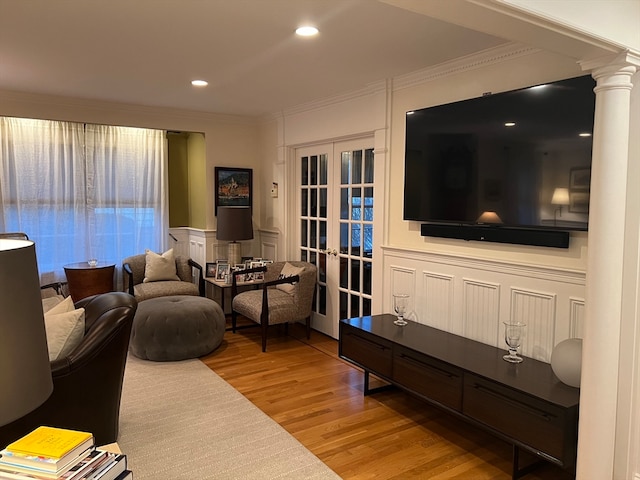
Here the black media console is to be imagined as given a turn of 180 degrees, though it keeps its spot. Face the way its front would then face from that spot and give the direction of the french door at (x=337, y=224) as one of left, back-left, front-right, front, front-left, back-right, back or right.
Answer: left

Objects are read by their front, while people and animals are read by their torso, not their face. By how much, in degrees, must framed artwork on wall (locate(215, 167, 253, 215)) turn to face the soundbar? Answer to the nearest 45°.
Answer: approximately 45° to its left

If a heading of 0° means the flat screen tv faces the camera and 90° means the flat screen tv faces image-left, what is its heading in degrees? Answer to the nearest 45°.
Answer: approximately 45°

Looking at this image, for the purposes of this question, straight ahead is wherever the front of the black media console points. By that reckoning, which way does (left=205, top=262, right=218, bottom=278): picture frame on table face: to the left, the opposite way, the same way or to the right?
to the left

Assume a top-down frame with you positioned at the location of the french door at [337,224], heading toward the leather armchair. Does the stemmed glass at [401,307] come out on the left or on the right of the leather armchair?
left

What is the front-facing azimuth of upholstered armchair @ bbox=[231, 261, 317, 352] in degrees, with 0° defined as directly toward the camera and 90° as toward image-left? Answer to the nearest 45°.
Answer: approximately 45°

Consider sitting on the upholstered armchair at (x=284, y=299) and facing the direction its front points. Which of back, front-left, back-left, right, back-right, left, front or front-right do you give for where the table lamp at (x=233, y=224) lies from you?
right
